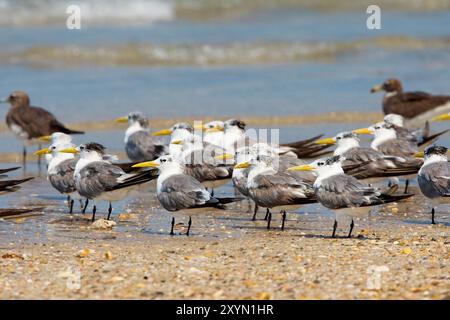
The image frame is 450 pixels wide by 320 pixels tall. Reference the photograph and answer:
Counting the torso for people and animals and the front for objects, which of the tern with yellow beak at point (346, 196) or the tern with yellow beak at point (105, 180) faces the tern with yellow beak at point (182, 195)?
the tern with yellow beak at point (346, 196)

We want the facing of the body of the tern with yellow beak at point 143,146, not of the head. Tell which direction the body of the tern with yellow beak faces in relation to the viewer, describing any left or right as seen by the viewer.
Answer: facing to the left of the viewer

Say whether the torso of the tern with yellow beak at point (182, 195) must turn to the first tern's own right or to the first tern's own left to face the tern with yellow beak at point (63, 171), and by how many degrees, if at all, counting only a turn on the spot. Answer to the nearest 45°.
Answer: approximately 45° to the first tern's own right

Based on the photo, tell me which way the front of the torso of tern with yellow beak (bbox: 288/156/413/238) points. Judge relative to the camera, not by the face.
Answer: to the viewer's left

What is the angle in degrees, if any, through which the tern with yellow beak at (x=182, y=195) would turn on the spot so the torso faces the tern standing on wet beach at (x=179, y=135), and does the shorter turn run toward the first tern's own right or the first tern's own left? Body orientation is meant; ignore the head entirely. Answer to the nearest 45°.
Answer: approximately 90° to the first tern's own right

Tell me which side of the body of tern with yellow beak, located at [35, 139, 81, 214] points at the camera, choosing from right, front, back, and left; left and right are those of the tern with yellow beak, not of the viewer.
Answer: left

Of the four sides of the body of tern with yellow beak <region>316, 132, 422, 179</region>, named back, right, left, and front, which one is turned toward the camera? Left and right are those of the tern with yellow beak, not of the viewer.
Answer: left

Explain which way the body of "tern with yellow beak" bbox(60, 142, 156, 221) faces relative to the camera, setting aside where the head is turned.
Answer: to the viewer's left

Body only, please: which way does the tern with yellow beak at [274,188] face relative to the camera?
to the viewer's left

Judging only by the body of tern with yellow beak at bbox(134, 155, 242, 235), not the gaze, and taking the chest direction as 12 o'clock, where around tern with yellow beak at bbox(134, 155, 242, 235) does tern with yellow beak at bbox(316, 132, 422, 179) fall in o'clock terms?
tern with yellow beak at bbox(316, 132, 422, 179) is roughly at 5 o'clock from tern with yellow beak at bbox(134, 155, 242, 235).

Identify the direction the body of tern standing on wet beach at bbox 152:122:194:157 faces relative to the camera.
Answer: to the viewer's left

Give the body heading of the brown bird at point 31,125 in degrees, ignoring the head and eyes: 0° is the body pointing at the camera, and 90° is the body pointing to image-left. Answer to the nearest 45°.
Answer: approximately 90°

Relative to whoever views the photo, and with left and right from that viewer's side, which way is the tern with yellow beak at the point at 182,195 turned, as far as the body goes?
facing to the left of the viewer

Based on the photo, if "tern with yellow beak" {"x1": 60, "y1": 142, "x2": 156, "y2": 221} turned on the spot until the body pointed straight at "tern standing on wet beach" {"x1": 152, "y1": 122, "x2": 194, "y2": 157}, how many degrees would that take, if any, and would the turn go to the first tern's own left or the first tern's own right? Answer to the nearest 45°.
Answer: approximately 135° to the first tern's own right
